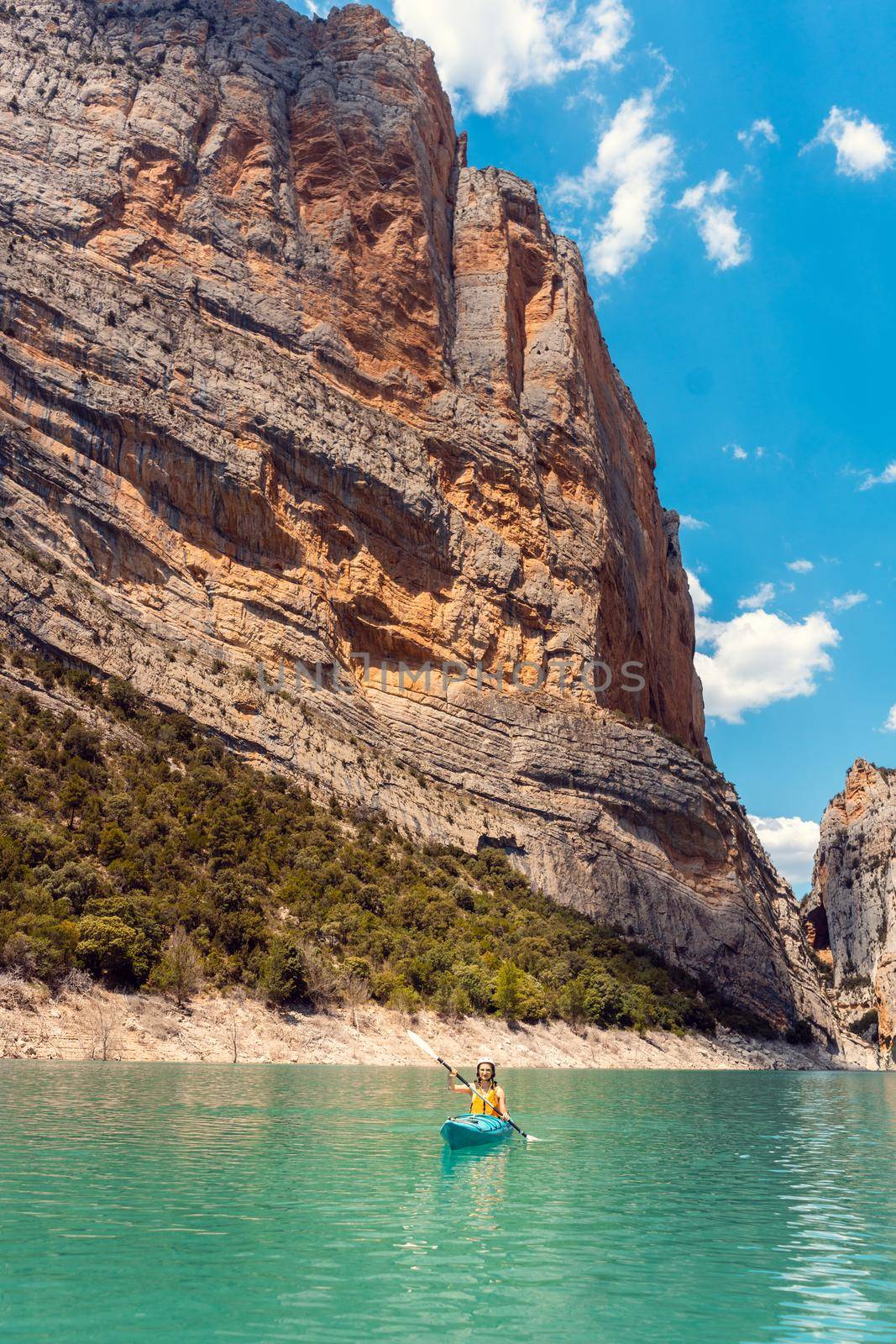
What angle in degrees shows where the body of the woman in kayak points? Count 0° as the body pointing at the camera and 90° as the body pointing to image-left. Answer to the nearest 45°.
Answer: approximately 0°

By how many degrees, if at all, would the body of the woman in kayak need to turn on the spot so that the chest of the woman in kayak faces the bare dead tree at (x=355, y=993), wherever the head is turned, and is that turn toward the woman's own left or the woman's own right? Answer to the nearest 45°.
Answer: approximately 180°

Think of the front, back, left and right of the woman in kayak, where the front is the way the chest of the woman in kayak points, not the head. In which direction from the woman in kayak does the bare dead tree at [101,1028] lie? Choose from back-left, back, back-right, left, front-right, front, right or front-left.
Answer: back-right

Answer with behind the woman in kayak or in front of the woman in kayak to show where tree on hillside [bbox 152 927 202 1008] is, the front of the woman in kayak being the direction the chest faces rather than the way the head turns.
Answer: behind

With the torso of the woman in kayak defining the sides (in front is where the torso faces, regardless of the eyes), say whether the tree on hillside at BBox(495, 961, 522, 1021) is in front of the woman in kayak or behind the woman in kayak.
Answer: behind
